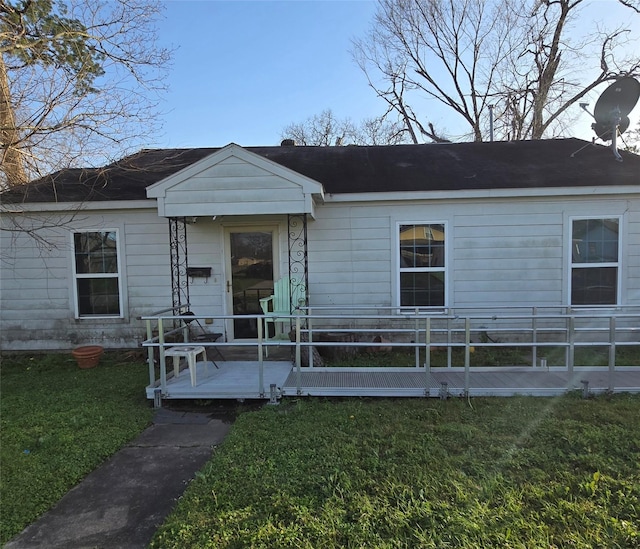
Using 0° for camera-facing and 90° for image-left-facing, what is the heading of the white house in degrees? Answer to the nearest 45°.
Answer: approximately 0°
